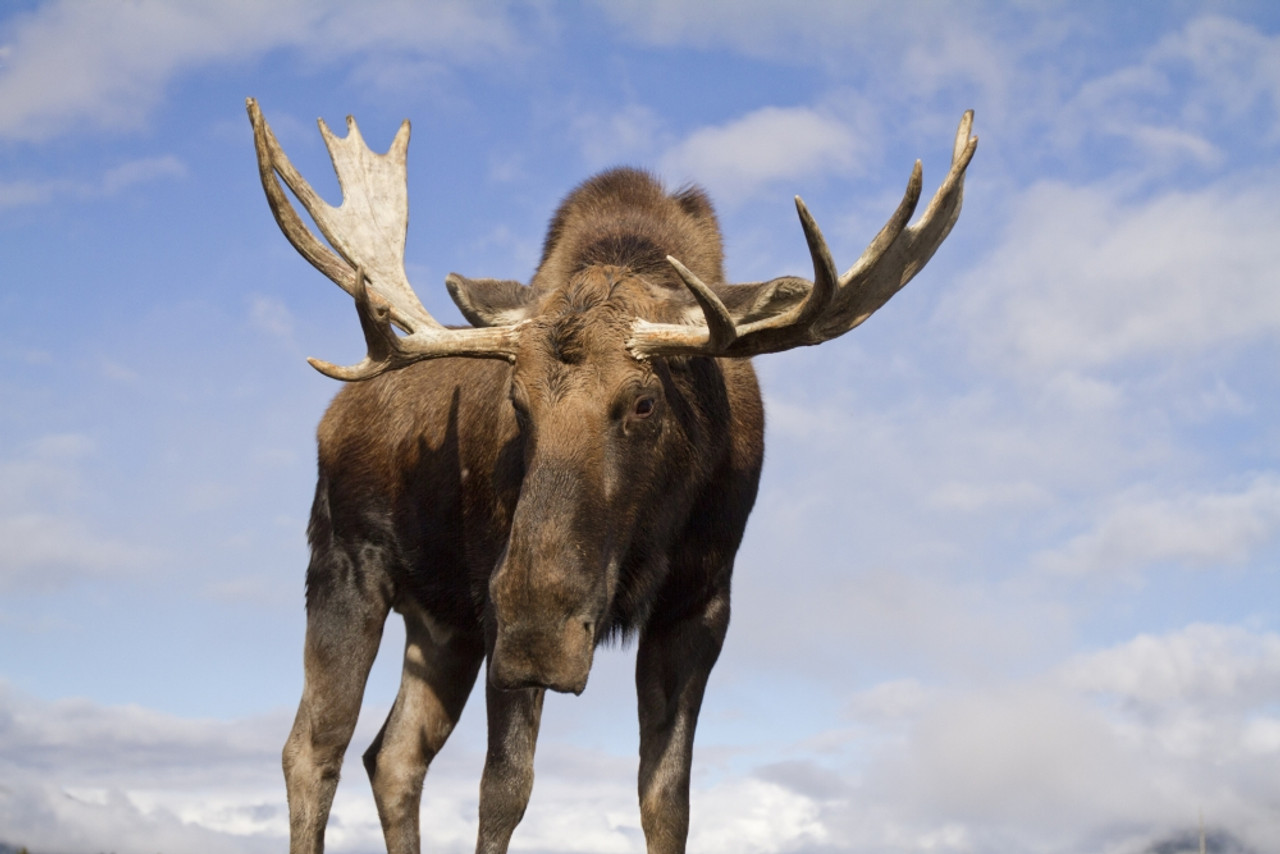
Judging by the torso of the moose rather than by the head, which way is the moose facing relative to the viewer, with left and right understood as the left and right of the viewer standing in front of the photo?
facing the viewer and to the right of the viewer
